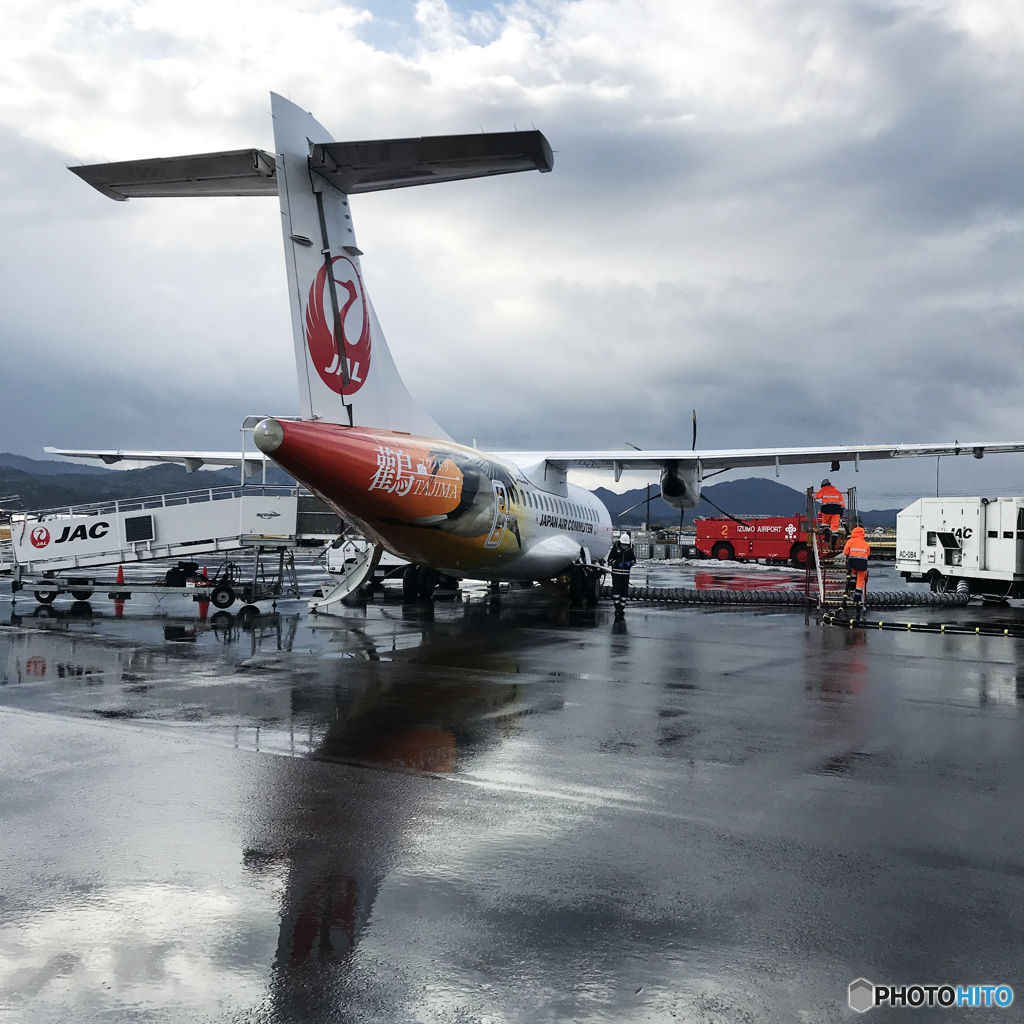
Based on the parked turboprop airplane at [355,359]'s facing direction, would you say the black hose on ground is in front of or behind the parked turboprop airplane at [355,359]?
in front

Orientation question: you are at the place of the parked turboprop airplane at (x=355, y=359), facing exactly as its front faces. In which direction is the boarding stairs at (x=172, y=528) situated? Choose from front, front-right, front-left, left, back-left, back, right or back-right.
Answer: left

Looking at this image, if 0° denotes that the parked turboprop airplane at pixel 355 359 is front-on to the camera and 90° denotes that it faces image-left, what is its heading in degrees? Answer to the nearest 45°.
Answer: approximately 225°

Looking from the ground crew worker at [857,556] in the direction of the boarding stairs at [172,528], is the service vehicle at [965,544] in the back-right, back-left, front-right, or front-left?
back-right

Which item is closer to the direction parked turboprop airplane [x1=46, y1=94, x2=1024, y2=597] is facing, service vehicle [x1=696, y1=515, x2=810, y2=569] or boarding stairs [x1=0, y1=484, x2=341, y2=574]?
the service vehicle

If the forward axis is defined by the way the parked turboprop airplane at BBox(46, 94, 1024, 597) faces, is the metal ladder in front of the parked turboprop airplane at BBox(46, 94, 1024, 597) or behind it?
in front
